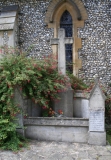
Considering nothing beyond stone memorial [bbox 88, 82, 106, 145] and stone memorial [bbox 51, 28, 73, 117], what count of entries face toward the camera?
2

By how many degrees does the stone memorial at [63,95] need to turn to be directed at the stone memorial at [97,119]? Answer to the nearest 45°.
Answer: approximately 45° to its left

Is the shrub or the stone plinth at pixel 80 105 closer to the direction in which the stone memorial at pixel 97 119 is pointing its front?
the shrub

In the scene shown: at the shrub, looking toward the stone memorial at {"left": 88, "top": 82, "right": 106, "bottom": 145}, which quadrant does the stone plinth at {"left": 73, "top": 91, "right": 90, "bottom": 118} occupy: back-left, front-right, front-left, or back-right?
front-left

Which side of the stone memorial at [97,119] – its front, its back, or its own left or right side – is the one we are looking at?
front

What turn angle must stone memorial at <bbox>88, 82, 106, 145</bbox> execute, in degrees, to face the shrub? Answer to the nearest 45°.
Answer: approximately 90° to its right

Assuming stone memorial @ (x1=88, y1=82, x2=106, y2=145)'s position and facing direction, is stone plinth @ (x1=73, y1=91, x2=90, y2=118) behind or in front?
behind

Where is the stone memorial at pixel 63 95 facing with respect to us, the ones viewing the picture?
facing the viewer

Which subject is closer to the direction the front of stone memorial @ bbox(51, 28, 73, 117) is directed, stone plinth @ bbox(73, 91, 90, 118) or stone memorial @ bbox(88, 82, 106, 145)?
the stone memorial

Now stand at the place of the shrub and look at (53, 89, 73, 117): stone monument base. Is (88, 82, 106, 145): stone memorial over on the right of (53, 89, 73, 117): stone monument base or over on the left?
right
